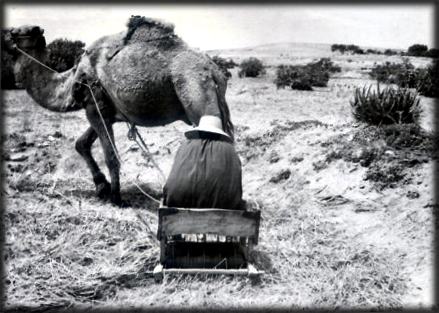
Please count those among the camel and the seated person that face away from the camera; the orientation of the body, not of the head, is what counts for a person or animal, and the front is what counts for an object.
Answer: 1

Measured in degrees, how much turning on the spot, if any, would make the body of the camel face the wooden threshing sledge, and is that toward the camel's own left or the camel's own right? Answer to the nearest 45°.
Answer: approximately 90° to the camel's own left

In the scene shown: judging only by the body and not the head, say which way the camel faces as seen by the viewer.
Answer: to the viewer's left

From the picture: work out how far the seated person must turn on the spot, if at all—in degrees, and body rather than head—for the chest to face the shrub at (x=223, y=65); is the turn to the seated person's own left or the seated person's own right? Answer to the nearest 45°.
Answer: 0° — they already face it

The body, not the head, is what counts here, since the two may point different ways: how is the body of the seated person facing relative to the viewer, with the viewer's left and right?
facing away from the viewer

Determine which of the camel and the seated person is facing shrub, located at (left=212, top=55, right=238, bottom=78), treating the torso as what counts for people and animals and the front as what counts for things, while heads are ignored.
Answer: the seated person

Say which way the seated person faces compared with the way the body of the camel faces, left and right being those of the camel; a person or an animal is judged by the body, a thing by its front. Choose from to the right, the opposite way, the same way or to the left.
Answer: to the right

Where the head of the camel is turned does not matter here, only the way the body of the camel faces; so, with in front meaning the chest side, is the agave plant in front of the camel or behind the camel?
behind

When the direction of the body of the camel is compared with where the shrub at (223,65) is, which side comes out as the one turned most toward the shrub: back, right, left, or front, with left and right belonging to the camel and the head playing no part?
right

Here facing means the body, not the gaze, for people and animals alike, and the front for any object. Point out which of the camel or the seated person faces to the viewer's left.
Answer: the camel
